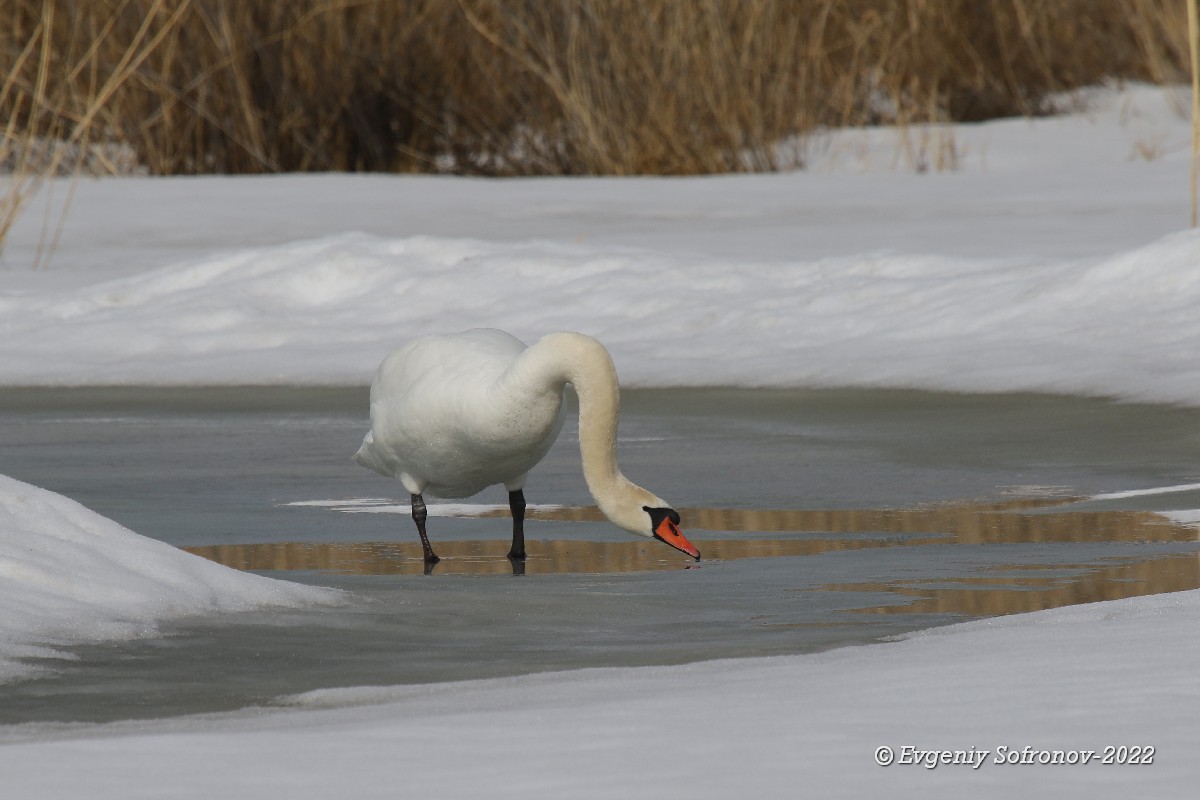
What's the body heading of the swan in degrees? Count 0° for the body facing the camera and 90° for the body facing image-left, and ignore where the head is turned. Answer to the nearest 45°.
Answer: approximately 315°
